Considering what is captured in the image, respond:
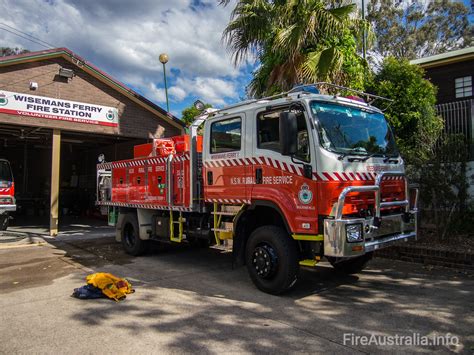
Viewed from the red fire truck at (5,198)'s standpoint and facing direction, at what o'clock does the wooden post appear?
The wooden post is roughly at 10 o'clock from the red fire truck.

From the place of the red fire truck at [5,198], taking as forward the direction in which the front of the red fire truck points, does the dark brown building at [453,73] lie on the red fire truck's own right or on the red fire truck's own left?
on the red fire truck's own left

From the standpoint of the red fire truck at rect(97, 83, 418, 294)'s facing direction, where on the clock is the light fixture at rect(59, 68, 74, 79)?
The light fixture is roughly at 6 o'clock from the red fire truck.

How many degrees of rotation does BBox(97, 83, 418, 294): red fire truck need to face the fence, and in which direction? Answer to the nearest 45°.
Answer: approximately 90° to its left

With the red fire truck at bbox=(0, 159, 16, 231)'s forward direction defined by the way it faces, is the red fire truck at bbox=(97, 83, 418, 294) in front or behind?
in front

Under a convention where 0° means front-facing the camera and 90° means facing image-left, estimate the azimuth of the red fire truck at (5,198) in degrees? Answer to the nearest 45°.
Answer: approximately 0°

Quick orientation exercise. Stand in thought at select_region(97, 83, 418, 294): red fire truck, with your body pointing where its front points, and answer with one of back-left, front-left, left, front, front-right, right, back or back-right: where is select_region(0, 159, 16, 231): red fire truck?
back

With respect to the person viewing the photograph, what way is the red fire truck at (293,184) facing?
facing the viewer and to the right of the viewer

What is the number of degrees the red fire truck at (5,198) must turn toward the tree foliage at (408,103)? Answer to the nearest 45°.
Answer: approximately 45° to its left

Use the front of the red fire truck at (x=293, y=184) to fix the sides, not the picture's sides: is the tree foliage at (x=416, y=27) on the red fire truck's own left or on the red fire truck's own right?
on the red fire truck's own left

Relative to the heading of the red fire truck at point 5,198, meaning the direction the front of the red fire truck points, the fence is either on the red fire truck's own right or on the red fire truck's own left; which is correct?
on the red fire truck's own left

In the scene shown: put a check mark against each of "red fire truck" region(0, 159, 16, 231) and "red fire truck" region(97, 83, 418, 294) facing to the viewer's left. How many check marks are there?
0
